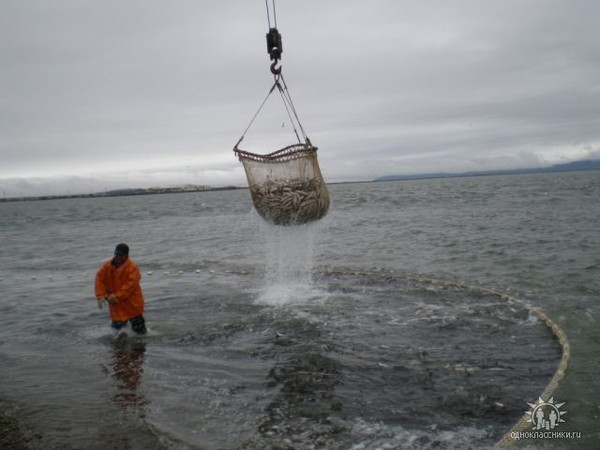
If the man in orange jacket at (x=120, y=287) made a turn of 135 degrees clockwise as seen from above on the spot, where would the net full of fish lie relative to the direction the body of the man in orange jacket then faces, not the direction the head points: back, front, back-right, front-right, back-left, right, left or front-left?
right

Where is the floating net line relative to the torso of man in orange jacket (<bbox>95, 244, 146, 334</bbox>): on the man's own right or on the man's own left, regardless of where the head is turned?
on the man's own left
